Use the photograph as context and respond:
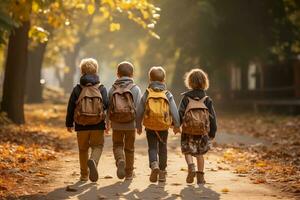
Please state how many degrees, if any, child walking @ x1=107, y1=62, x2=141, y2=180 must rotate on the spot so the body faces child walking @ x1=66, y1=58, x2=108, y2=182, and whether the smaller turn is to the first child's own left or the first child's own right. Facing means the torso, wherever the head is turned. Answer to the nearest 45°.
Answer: approximately 90° to the first child's own left

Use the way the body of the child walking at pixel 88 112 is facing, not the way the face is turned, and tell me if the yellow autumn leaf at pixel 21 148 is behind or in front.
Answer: in front

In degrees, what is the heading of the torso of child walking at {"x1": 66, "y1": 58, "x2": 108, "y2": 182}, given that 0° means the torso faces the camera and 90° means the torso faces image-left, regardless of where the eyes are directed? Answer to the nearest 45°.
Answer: approximately 180°

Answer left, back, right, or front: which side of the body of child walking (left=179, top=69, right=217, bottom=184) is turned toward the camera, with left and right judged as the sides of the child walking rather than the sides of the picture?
back

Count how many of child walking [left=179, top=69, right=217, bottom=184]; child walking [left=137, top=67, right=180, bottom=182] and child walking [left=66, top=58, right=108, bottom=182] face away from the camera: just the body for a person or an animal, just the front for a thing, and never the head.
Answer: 3

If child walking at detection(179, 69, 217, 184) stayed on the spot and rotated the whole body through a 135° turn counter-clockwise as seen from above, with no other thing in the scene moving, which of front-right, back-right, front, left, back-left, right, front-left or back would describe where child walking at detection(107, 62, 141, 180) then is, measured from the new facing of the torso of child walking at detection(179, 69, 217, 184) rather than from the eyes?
front-right

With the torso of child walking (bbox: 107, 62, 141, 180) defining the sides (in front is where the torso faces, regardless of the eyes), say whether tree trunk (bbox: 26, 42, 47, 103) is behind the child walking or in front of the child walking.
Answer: in front

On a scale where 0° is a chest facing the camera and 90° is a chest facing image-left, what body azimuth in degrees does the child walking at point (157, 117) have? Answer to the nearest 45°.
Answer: approximately 180°

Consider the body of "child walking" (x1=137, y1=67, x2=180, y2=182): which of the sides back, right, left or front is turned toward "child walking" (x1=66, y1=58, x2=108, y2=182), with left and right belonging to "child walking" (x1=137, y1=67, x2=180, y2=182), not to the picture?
left

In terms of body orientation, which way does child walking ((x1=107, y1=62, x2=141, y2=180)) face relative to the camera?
away from the camera

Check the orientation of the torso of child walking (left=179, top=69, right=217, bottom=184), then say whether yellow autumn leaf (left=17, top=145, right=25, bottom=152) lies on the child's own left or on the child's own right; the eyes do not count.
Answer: on the child's own left

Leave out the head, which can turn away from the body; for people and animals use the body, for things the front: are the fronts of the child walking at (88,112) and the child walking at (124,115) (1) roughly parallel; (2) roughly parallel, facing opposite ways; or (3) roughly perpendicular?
roughly parallel

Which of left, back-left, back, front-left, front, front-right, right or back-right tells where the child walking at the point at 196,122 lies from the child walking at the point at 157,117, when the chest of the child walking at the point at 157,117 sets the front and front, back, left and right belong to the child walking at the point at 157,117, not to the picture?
right
